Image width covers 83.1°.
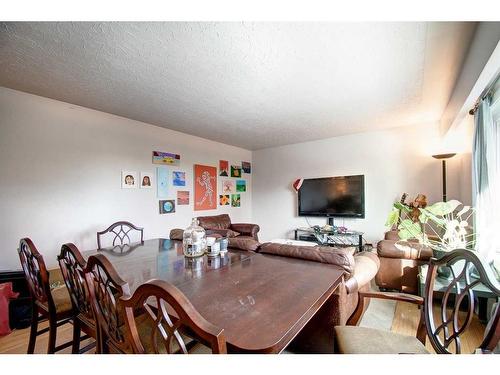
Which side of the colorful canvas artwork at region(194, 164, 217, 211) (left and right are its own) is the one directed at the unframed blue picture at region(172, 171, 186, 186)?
right

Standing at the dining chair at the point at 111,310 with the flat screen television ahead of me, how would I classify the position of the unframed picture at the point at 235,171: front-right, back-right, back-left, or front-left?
front-left

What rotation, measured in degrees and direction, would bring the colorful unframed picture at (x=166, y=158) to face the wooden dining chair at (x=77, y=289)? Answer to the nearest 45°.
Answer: approximately 45° to its right

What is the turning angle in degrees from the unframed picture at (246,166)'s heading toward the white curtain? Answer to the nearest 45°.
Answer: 0° — it already faces it

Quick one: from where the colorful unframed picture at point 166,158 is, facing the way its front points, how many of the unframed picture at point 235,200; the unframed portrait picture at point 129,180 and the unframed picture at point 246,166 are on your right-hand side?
1

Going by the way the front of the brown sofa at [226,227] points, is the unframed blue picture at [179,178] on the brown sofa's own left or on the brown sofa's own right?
on the brown sofa's own right

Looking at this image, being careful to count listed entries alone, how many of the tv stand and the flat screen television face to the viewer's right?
0

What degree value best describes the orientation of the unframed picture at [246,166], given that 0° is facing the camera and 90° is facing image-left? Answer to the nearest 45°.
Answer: approximately 315°

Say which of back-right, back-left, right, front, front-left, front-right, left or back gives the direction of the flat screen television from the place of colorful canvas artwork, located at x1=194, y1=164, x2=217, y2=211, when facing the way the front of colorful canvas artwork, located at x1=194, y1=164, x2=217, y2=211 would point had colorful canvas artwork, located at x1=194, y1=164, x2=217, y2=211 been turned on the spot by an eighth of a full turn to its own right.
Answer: left

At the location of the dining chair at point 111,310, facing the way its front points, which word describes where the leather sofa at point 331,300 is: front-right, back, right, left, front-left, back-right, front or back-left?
front-right

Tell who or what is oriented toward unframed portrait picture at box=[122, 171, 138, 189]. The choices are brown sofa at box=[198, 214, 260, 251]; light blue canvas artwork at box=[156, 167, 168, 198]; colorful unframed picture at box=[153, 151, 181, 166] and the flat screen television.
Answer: the flat screen television

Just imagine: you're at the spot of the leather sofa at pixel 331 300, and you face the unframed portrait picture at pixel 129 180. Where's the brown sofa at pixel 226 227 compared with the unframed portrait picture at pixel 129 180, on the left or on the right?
right

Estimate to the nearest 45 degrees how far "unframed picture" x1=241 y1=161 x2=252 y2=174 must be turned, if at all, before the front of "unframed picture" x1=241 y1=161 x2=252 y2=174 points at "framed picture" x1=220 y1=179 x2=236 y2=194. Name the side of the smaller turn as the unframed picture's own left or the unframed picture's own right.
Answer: approximately 90° to the unframed picture's own right

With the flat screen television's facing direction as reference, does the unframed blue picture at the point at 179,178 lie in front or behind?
in front

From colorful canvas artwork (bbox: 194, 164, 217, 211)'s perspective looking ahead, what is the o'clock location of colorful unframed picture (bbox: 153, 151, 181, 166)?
The colorful unframed picture is roughly at 3 o'clock from the colorful canvas artwork.

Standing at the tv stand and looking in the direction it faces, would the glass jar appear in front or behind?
in front

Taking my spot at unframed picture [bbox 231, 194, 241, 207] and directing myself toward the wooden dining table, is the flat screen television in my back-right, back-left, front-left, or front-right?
front-left

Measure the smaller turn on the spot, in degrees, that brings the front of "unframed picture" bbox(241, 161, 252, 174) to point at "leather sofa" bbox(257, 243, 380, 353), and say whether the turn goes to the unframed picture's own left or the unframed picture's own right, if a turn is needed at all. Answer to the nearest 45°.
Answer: approximately 45° to the unframed picture's own right
